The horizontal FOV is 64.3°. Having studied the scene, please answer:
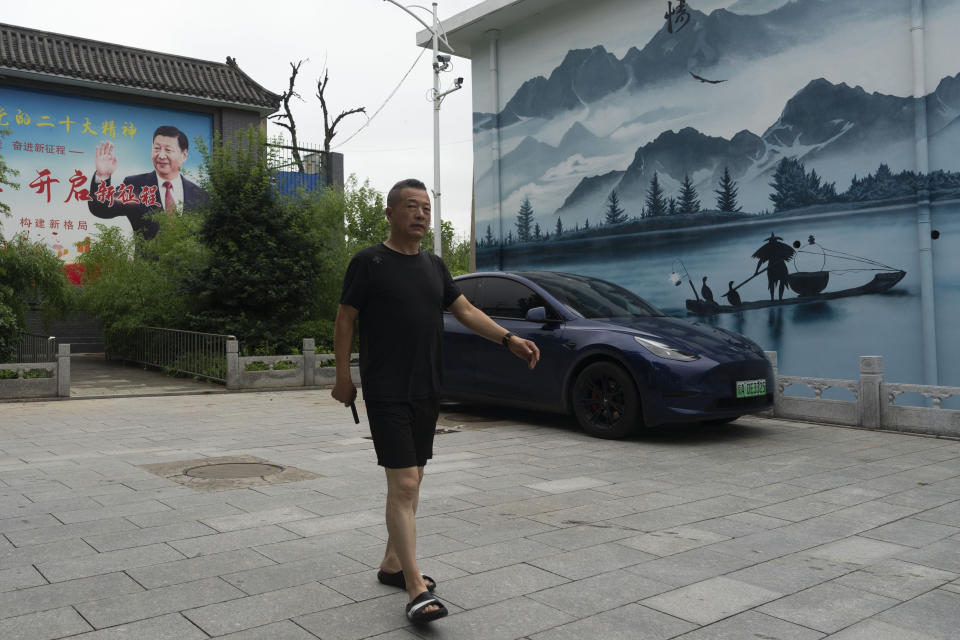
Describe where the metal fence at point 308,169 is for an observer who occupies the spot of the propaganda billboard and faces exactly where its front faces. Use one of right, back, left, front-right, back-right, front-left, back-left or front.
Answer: front-left

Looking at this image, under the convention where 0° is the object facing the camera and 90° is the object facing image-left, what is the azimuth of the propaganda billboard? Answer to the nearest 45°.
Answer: approximately 315°

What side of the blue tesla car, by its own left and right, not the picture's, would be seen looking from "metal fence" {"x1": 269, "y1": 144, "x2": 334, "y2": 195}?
back

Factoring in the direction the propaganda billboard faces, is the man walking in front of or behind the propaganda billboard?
in front

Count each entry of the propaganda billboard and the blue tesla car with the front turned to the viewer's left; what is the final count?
0

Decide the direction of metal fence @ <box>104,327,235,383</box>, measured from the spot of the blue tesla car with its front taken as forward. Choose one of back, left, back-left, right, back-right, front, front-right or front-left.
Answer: back

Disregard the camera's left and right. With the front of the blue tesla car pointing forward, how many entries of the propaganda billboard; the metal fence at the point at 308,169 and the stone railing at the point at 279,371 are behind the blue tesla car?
3

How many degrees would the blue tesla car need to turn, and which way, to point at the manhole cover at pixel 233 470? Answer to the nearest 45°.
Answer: approximately 90° to its right

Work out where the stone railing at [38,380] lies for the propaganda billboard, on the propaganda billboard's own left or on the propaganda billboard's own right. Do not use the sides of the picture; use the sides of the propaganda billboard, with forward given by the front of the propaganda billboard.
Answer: on the propaganda billboard's own right
